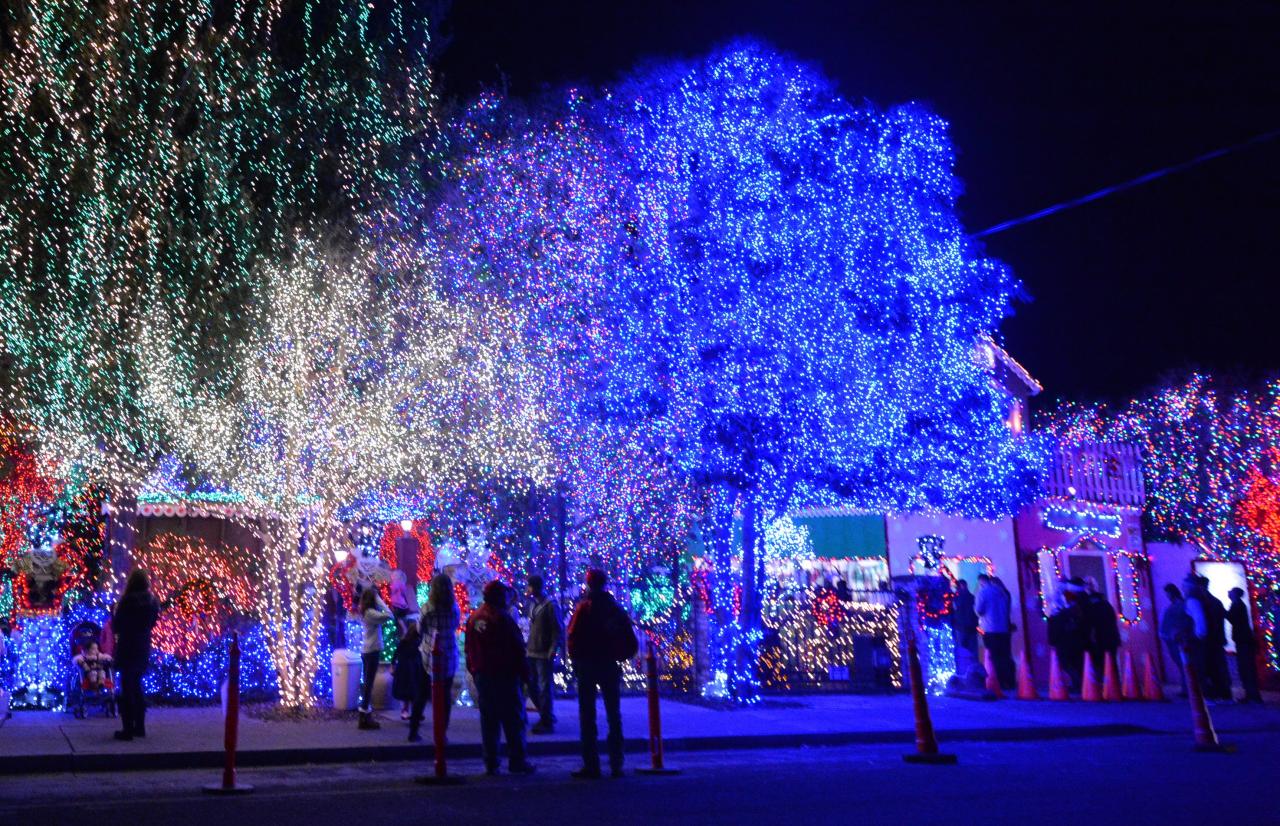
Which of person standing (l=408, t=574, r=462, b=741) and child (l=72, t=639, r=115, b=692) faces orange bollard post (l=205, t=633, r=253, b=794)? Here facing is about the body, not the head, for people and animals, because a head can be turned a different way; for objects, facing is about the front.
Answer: the child

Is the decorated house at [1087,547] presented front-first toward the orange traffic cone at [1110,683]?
yes

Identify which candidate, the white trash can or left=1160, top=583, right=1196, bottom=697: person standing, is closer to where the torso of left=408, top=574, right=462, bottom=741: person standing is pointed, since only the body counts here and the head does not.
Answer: the white trash can

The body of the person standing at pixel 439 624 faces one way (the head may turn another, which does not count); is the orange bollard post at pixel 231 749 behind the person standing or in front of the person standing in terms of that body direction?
behind

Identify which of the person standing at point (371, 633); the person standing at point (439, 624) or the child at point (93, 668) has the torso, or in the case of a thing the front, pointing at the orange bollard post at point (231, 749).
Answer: the child

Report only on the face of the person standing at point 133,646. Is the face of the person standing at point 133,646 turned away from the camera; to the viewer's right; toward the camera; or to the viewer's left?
away from the camera

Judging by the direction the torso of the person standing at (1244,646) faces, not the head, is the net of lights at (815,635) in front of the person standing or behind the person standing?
in front

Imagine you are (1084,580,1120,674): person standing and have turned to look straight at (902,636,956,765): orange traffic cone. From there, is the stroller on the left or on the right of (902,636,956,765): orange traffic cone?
right

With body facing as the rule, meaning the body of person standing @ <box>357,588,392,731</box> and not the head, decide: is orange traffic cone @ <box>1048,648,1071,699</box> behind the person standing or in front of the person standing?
in front

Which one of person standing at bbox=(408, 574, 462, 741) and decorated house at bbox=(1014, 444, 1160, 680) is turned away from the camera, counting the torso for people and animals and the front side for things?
the person standing

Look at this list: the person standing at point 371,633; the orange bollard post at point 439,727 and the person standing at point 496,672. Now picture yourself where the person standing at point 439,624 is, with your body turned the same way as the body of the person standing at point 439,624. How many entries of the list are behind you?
2

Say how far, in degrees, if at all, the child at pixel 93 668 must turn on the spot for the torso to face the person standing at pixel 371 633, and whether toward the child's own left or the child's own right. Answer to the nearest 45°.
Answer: approximately 45° to the child's own left

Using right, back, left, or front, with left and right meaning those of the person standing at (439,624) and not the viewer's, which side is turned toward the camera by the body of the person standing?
back

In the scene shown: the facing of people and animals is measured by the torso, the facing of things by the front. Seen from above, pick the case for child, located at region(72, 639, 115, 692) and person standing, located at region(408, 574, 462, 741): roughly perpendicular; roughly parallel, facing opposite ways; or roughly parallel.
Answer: roughly parallel, facing opposite ways

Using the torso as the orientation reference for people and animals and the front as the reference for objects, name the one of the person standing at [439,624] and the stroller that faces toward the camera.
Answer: the stroller

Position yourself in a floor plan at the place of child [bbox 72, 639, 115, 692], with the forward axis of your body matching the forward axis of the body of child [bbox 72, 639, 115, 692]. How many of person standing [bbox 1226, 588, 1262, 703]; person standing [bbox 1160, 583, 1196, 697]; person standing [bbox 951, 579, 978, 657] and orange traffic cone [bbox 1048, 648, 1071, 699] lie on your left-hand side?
4

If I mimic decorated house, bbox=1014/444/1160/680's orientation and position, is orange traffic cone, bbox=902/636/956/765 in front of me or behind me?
in front

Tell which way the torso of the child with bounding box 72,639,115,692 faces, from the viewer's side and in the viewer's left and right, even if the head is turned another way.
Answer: facing the viewer
